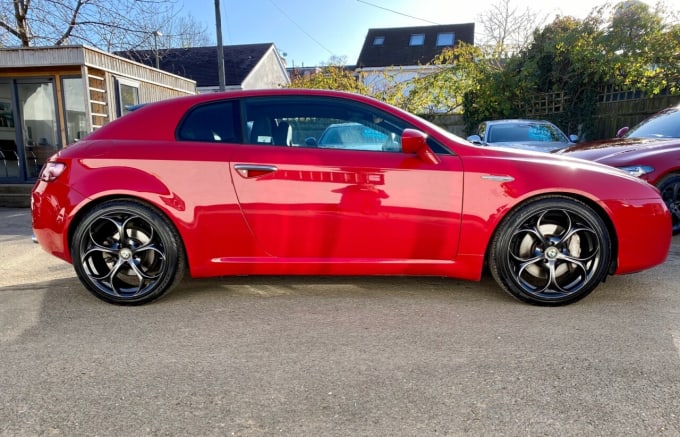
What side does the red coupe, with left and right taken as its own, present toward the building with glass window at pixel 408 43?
left

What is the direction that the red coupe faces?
to the viewer's right

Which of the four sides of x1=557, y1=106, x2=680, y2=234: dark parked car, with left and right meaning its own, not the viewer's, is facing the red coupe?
front

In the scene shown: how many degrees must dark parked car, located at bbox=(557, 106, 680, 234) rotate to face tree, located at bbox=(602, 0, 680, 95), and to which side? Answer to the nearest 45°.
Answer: approximately 135° to its right

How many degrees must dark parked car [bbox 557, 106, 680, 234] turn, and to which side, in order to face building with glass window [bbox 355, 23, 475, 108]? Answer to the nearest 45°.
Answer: approximately 90° to its right

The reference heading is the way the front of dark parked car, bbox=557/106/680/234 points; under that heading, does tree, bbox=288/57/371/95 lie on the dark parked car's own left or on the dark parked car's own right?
on the dark parked car's own right

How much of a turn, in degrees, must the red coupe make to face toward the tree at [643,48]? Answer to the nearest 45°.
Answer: approximately 45° to its left

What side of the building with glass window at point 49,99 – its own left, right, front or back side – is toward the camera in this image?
front

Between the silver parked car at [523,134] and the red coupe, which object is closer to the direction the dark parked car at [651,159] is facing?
the red coupe

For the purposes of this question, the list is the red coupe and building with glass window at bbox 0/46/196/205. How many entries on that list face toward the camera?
1

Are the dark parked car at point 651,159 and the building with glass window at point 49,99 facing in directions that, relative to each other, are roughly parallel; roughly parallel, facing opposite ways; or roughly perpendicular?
roughly perpendicular

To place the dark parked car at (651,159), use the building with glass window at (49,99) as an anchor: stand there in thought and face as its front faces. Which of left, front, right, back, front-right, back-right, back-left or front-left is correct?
front-left

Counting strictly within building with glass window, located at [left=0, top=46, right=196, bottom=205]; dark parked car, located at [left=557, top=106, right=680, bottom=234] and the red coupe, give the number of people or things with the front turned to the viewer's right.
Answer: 1

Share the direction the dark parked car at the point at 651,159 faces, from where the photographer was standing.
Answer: facing the viewer and to the left of the viewer

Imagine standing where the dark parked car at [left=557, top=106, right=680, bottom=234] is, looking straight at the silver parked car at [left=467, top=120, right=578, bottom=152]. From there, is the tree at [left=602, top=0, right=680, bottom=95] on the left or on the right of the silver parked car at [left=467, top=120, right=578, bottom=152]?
right
